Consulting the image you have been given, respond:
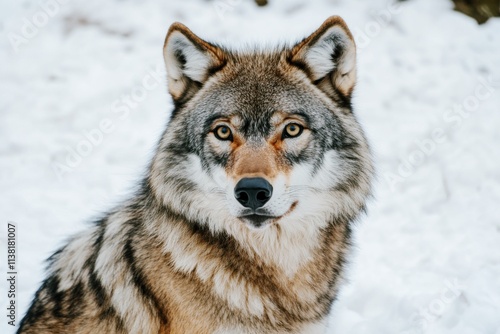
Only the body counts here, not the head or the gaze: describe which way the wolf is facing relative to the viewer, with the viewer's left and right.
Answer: facing the viewer and to the right of the viewer
